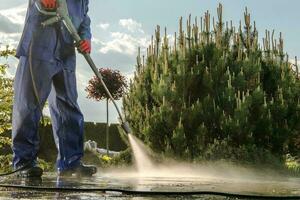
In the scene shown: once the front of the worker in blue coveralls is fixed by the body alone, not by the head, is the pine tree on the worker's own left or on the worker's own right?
on the worker's own left

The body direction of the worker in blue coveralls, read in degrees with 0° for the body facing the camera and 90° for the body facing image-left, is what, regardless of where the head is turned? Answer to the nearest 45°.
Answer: approximately 315°
